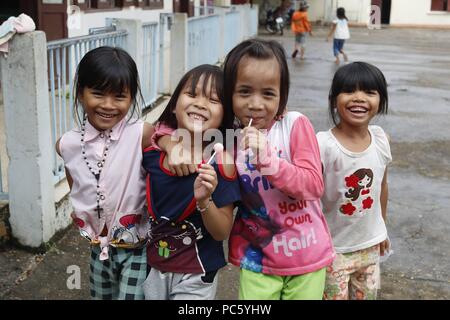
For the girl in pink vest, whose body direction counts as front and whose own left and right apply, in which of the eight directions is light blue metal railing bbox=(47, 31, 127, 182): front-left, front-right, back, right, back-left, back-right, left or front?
back

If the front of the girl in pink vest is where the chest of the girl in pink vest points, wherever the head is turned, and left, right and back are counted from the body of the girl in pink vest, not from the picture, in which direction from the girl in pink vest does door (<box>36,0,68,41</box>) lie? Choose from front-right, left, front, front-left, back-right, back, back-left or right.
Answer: back

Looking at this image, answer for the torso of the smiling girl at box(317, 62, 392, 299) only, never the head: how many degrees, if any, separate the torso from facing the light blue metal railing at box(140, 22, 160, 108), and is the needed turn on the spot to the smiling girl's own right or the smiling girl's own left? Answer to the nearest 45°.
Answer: approximately 135° to the smiling girl's own right

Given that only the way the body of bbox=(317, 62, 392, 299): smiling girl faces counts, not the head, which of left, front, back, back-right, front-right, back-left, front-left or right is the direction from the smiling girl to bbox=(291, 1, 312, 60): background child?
back

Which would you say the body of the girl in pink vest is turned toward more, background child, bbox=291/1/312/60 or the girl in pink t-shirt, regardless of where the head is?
the girl in pink t-shirt

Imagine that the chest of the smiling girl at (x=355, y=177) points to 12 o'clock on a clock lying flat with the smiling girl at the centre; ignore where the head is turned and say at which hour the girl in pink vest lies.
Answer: The girl in pink vest is roughly at 2 o'clock from the smiling girl.

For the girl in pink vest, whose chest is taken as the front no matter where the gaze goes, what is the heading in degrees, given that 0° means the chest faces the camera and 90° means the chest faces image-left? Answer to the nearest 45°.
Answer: approximately 0°

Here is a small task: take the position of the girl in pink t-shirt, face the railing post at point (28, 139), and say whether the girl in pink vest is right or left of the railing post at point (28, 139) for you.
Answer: left

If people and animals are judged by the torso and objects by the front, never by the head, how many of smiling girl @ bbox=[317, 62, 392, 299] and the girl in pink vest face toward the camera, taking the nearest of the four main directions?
2
